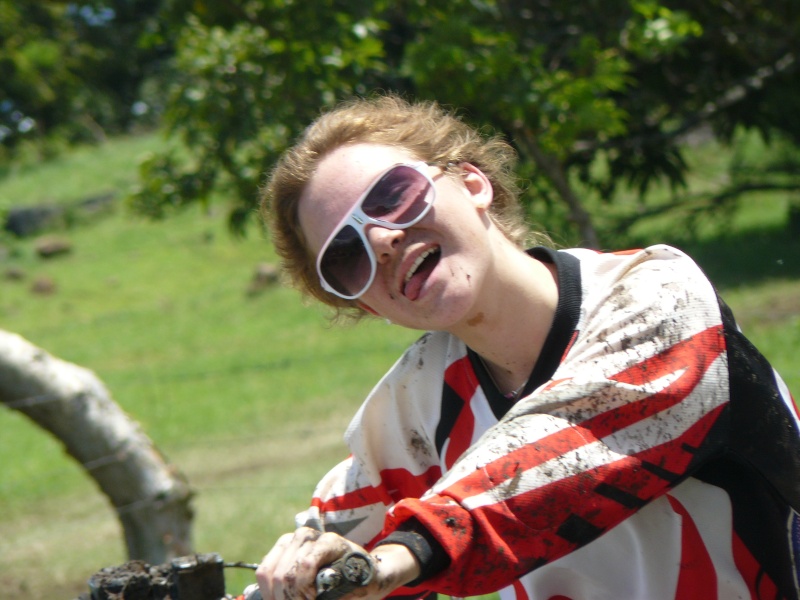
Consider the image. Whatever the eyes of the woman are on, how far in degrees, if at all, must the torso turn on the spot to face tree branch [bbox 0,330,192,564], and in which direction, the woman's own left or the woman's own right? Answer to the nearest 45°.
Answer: approximately 90° to the woman's own right

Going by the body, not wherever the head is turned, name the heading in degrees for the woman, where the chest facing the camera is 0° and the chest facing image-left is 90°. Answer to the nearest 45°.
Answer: approximately 45°

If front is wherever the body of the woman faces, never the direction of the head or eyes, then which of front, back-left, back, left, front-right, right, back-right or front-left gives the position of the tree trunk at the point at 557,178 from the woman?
back-right
